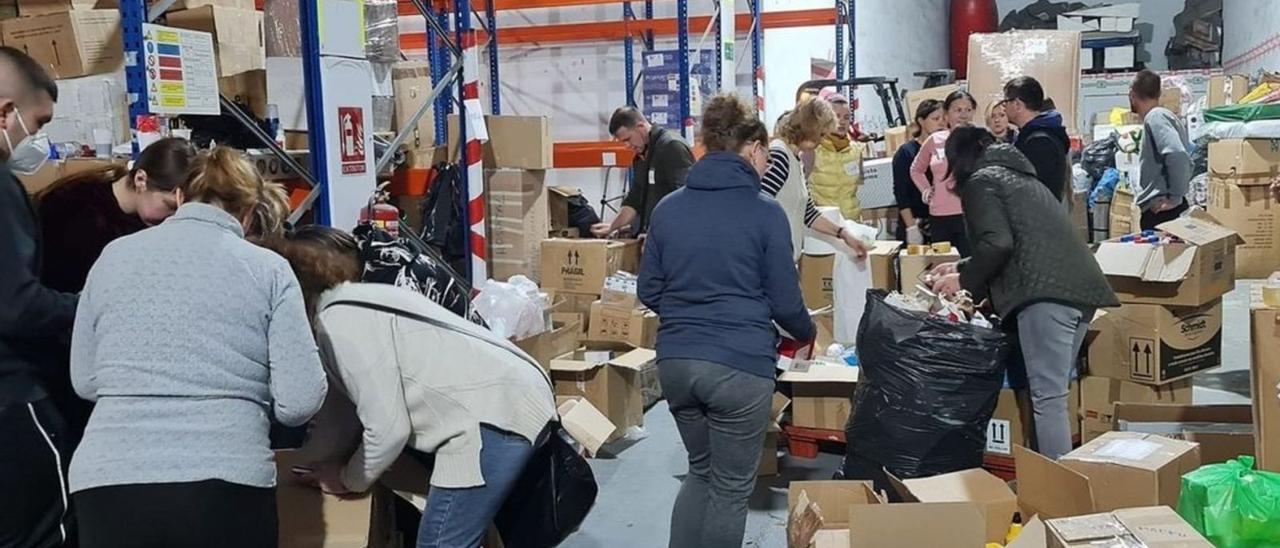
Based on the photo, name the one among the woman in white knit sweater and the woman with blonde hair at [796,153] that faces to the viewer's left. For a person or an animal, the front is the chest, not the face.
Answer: the woman in white knit sweater

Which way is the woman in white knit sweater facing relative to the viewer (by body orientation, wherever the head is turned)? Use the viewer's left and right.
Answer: facing to the left of the viewer

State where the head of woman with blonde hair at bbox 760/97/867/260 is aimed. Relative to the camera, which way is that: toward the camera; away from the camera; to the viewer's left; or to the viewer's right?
to the viewer's right

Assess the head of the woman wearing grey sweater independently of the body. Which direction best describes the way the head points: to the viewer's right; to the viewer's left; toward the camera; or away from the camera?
away from the camera

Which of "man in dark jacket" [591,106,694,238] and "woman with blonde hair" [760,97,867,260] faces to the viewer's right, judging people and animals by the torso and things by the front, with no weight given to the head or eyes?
the woman with blonde hair

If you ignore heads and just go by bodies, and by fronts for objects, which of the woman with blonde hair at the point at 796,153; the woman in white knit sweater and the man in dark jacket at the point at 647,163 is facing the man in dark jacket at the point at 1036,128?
the woman with blonde hair

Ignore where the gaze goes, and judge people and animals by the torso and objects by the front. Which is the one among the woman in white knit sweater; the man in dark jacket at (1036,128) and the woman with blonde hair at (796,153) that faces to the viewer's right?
the woman with blonde hair

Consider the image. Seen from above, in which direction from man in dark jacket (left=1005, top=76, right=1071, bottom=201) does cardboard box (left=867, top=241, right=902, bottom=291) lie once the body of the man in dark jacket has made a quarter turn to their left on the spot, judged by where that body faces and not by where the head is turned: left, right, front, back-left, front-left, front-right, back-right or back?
front-right

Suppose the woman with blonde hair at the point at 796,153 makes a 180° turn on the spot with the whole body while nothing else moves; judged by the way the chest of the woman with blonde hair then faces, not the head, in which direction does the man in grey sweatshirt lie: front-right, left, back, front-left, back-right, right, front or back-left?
back-right

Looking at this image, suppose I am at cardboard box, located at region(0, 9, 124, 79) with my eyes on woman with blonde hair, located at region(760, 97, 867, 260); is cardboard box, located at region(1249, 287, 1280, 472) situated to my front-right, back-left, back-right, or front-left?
front-right

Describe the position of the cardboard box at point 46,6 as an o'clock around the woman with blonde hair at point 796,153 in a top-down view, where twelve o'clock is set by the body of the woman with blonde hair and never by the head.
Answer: The cardboard box is roughly at 5 o'clock from the woman with blonde hair.

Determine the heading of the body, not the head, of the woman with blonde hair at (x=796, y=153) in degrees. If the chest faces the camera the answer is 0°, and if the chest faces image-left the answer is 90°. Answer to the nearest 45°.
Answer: approximately 270°

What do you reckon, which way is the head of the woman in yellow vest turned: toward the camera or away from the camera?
toward the camera

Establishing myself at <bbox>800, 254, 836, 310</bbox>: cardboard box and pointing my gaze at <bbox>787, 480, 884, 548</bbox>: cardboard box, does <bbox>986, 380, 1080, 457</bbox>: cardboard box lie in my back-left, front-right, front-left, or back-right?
front-left

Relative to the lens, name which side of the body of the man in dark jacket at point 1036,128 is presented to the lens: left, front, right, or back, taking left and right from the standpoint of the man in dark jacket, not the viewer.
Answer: left
